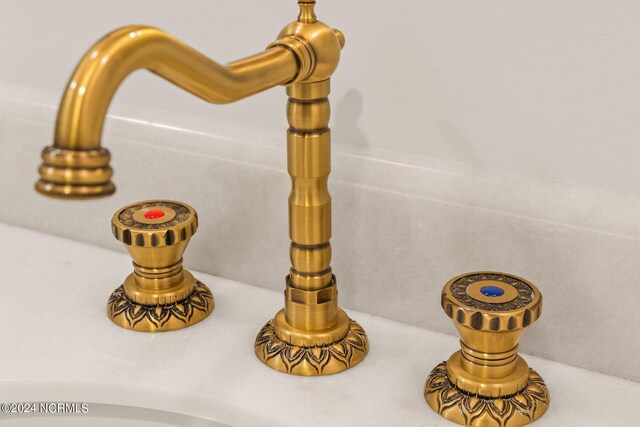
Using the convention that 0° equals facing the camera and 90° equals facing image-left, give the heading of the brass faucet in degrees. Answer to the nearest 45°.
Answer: approximately 45°
